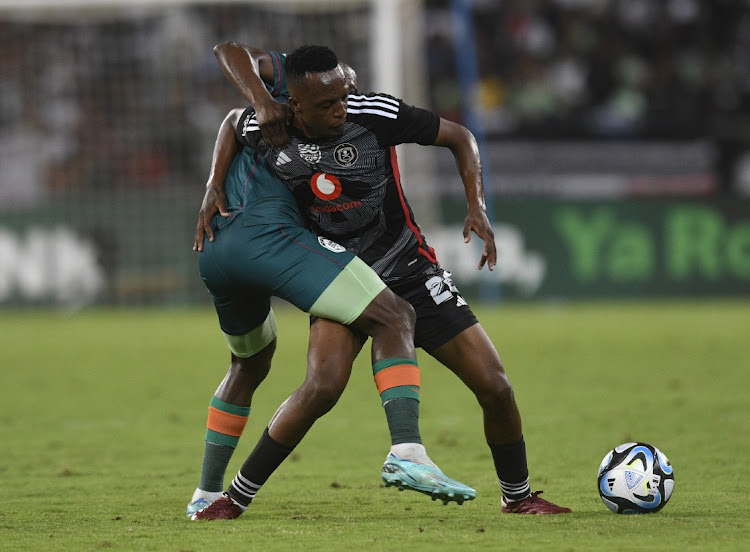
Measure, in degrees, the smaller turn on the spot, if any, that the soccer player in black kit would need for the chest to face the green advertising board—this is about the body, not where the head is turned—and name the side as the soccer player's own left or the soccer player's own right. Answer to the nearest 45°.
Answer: approximately 180°

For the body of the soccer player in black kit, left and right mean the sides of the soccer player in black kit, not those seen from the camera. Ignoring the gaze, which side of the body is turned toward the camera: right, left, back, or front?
front

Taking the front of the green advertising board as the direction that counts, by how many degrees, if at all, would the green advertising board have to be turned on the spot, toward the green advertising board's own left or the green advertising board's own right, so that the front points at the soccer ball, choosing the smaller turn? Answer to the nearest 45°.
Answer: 0° — it already faces it

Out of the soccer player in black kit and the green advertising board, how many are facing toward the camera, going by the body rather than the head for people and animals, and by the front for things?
2

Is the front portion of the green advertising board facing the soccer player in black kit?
yes

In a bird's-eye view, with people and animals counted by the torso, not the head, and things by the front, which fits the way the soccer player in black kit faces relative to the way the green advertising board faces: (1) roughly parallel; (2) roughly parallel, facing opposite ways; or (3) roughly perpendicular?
roughly parallel

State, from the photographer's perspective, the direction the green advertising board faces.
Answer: facing the viewer
